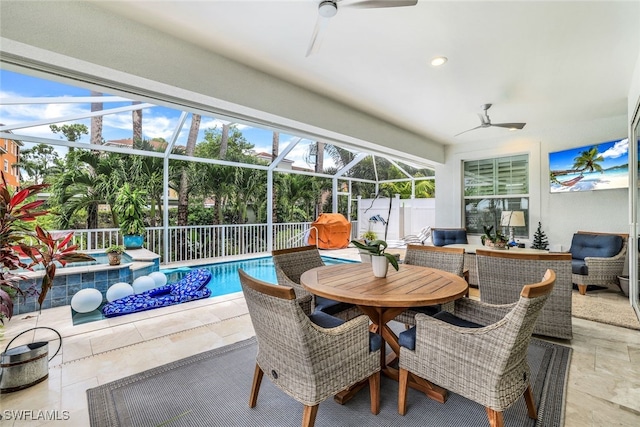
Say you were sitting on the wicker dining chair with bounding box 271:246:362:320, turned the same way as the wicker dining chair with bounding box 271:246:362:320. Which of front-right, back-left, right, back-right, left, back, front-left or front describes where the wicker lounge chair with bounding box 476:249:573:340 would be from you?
front-left

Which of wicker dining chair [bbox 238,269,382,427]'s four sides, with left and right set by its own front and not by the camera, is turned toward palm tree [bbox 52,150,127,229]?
left

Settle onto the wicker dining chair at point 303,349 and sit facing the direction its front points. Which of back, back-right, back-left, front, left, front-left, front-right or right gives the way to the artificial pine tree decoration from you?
front

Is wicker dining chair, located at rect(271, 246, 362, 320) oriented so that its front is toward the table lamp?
no

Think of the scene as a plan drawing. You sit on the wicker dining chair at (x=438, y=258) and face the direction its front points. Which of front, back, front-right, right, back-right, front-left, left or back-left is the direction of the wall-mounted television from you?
back

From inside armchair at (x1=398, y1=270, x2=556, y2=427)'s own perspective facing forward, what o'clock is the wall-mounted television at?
The wall-mounted television is roughly at 2 o'clock from the armchair.

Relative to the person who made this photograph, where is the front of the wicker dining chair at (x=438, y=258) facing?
facing the viewer and to the left of the viewer

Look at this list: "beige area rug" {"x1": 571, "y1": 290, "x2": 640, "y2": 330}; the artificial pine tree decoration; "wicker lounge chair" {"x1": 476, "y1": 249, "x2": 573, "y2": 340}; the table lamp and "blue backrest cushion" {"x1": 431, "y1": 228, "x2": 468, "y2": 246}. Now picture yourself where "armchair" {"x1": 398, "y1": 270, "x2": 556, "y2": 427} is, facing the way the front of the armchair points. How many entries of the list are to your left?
0

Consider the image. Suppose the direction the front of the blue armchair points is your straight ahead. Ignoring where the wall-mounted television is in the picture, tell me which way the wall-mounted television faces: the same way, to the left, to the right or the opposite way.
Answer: the same way

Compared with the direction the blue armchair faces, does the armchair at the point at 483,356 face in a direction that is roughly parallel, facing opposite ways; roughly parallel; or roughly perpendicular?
roughly perpendicular

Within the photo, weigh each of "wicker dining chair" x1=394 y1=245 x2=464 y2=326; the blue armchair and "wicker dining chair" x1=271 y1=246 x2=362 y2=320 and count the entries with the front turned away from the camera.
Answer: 0

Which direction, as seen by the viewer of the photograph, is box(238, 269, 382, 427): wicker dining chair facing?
facing away from the viewer and to the right of the viewer
